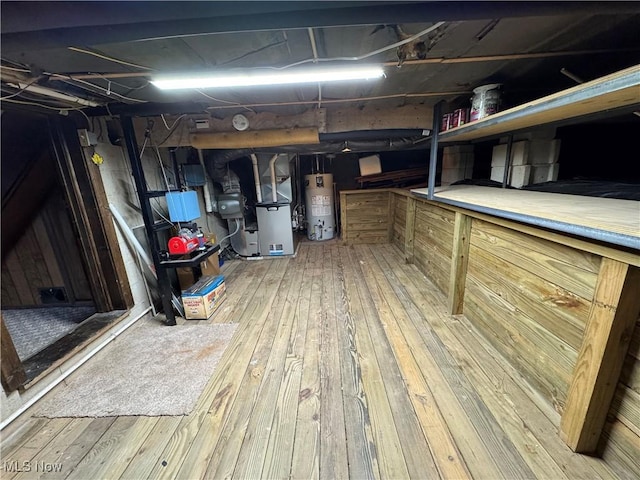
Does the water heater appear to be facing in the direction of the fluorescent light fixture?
yes

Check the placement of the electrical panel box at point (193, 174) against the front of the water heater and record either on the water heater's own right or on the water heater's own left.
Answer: on the water heater's own right

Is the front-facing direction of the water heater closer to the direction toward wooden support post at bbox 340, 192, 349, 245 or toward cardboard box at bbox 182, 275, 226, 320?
the cardboard box

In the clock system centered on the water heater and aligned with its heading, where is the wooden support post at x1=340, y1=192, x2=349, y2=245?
The wooden support post is roughly at 10 o'clock from the water heater.

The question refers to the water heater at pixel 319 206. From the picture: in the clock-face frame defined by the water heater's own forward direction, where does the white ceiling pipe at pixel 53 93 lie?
The white ceiling pipe is roughly at 1 o'clock from the water heater.

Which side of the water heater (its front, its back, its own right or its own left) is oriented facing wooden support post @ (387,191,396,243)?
left

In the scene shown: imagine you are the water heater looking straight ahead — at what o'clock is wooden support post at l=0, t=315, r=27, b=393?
The wooden support post is roughly at 1 o'clock from the water heater.

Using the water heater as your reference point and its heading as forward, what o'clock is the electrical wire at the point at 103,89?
The electrical wire is roughly at 1 o'clock from the water heater.

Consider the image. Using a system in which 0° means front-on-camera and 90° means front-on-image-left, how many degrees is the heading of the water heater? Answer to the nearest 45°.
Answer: approximately 0°

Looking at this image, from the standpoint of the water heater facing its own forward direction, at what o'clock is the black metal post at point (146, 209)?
The black metal post is roughly at 1 o'clock from the water heater.
